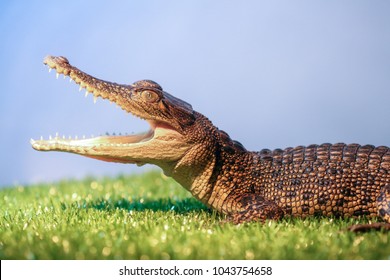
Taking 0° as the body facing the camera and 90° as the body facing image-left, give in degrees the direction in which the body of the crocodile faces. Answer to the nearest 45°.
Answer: approximately 90°
